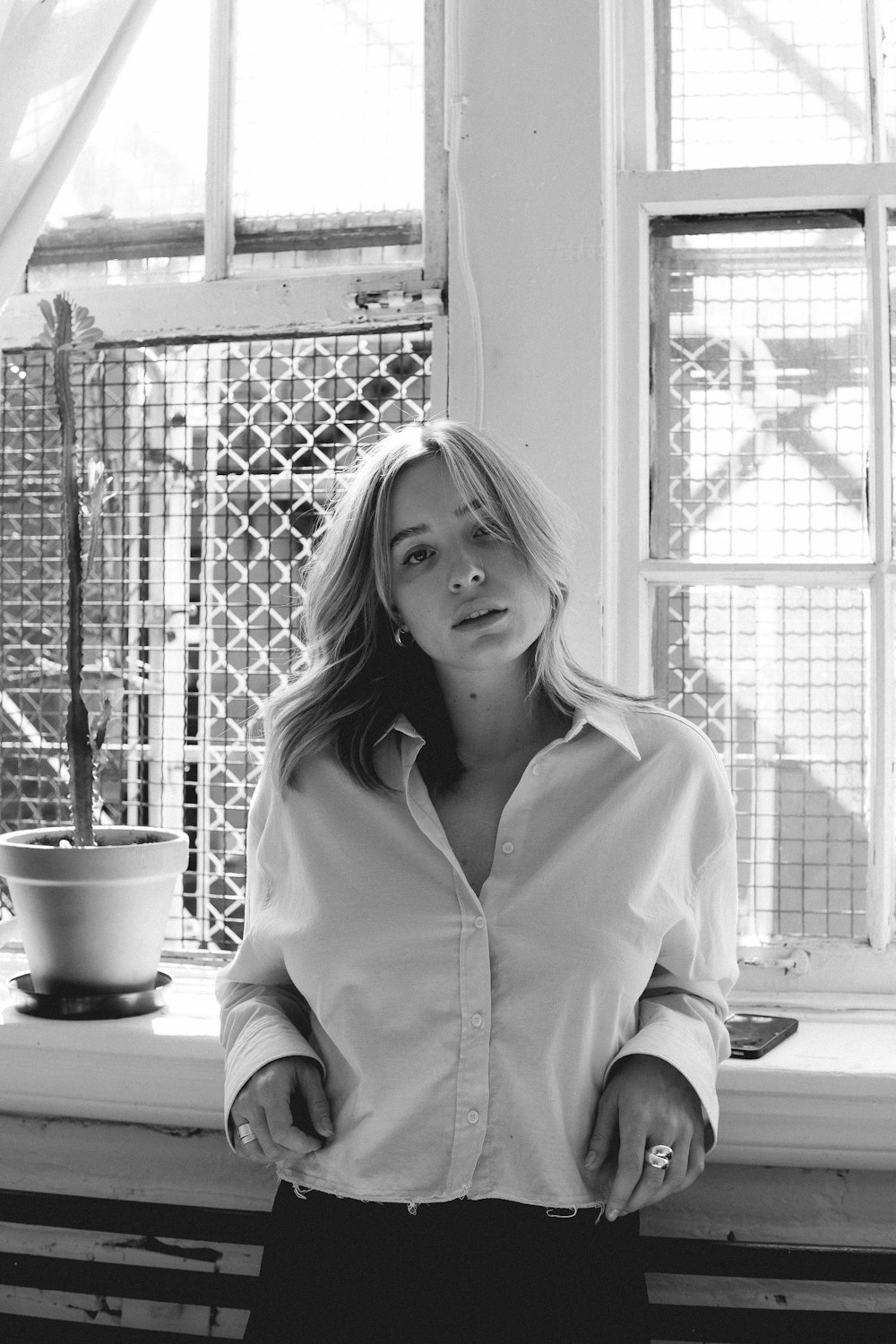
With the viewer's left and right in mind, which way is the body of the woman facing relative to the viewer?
facing the viewer

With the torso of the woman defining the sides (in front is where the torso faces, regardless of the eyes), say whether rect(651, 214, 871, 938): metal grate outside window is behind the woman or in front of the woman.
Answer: behind

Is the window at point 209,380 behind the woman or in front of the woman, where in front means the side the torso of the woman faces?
behind

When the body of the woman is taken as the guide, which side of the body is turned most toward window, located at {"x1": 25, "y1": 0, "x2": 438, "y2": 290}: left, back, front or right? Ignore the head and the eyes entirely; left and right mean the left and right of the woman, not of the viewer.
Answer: back

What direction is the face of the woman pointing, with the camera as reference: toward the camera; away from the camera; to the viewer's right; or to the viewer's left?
toward the camera
